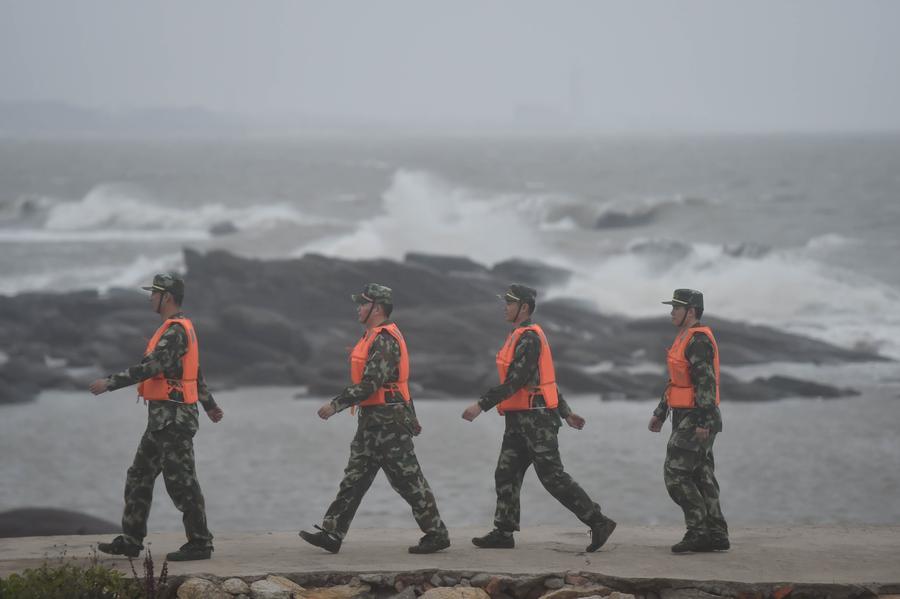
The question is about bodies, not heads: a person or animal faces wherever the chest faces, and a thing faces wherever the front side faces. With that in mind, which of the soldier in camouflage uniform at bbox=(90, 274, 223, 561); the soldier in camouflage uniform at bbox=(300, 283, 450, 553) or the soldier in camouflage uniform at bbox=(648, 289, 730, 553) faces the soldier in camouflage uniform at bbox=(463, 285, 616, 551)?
the soldier in camouflage uniform at bbox=(648, 289, 730, 553)

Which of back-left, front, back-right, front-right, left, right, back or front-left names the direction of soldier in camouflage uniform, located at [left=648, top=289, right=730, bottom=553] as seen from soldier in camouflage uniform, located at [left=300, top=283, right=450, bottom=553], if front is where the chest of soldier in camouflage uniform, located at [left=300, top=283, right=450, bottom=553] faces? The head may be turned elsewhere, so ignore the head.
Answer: back

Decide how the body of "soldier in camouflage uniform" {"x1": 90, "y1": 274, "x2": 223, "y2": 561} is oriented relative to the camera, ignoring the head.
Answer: to the viewer's left

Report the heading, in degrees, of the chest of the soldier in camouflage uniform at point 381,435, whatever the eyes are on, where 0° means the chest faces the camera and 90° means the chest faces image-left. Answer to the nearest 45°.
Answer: approximately 90°

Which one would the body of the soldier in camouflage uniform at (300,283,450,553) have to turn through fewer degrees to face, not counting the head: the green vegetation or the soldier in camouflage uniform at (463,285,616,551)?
the green vegetation

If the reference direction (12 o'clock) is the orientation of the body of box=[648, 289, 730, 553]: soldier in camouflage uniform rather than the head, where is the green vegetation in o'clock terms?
The green vegetation is roughly at 11 o'clock from the soldier in camouflage uniform.

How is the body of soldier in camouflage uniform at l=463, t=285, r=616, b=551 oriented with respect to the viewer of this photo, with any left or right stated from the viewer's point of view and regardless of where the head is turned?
facing to the left of the viewer

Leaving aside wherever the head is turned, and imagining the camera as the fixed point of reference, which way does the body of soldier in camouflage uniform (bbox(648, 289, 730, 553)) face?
to the viewer's left

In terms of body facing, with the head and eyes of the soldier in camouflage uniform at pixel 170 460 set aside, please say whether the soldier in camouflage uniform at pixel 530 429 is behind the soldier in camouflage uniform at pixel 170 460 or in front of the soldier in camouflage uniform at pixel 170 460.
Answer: behind

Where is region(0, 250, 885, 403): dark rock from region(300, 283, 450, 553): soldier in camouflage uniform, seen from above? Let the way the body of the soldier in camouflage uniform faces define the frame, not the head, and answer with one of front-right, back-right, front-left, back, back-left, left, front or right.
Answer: right

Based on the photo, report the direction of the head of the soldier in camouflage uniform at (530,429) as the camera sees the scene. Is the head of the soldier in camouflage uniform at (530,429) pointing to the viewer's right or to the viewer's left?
to the viewer's left
